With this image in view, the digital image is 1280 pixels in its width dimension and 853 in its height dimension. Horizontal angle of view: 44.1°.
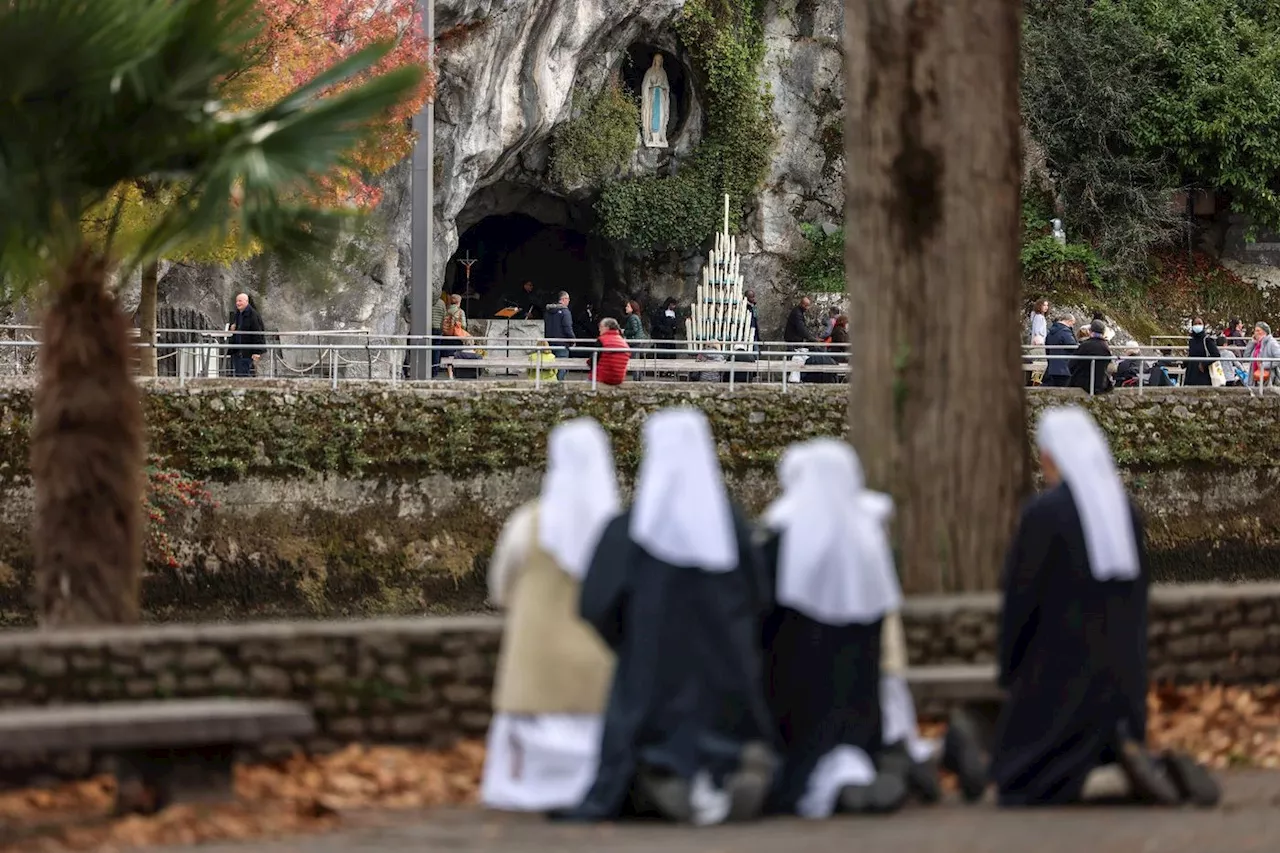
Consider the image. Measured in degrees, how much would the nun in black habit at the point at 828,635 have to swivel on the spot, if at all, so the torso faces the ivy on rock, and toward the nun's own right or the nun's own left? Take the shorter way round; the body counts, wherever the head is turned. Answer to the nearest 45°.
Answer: approximately 45° to the nun's own right

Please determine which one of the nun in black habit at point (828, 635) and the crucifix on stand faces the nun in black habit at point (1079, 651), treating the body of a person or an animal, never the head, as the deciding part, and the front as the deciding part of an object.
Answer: the crucifix on stand

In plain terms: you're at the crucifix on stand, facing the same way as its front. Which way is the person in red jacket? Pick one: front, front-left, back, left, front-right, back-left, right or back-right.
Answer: front

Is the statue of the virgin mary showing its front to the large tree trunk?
yes

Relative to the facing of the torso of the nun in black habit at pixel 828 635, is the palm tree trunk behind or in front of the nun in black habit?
in front

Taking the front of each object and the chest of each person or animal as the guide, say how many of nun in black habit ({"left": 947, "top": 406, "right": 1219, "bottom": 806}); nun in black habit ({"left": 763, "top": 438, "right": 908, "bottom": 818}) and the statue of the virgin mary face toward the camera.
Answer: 1

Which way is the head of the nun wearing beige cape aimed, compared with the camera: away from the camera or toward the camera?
away from the camera

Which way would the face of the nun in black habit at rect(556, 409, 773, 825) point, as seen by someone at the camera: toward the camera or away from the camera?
away from the camera

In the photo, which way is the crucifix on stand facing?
toward the camera

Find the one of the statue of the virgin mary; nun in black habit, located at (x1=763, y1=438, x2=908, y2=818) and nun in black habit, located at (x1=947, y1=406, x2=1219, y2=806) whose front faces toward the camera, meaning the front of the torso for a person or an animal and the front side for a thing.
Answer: the statue of the virgin mary

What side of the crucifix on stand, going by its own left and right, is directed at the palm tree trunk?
front

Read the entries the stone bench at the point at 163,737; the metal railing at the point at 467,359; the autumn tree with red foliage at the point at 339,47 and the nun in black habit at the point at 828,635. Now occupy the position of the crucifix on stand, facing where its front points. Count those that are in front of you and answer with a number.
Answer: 4

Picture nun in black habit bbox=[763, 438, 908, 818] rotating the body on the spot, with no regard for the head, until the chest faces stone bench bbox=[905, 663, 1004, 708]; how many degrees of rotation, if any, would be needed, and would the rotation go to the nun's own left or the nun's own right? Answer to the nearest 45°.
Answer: approximately 90° to the nun's own right

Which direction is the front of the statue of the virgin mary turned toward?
toward the camera

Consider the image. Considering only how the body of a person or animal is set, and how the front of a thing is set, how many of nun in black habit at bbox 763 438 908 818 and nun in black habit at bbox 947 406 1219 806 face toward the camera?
0

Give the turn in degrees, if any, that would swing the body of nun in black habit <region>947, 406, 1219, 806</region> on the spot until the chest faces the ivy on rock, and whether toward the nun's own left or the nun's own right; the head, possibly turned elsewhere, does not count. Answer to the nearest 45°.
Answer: approximately 45° to the nun's own right

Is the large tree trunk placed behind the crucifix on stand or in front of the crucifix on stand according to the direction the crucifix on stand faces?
in front

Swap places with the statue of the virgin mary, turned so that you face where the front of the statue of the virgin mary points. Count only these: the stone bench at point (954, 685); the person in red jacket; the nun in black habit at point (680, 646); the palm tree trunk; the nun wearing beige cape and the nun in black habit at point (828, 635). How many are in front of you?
6

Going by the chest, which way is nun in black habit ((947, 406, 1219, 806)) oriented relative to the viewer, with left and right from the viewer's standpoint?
facing away from the viewer and to the left of the viewer

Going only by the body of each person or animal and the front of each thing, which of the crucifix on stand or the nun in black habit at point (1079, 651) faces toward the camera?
the crucifix on stand
